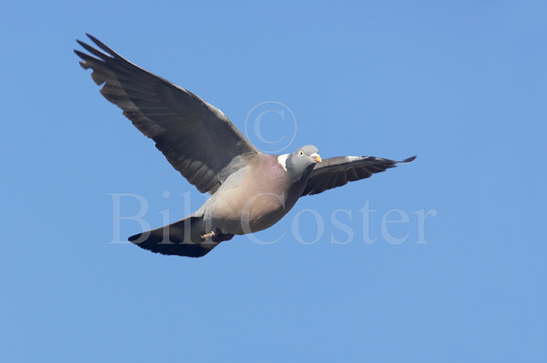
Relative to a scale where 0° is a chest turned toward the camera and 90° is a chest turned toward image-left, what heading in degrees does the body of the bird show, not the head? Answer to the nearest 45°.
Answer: approximately 315°
